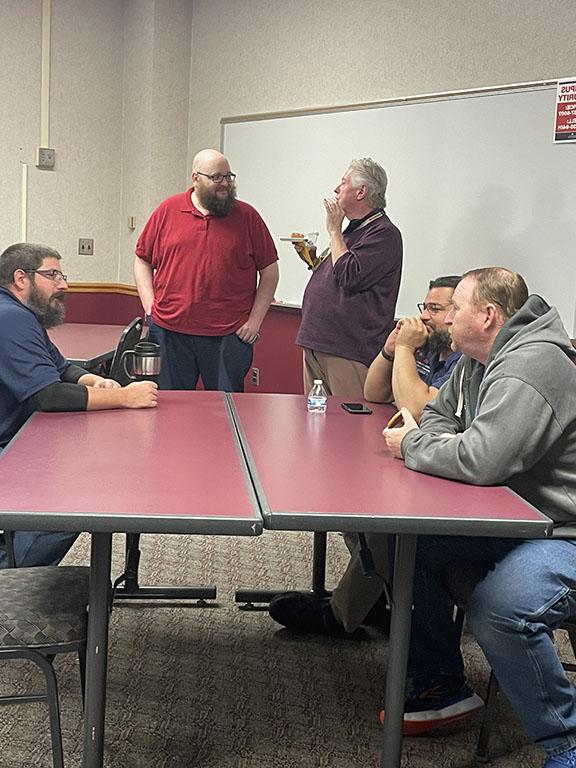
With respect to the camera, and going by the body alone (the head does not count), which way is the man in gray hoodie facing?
to the viewer's left

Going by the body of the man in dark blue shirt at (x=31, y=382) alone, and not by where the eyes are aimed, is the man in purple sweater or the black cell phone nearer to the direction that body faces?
the black cell phone

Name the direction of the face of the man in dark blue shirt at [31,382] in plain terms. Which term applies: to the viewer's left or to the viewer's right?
to the viewer's right

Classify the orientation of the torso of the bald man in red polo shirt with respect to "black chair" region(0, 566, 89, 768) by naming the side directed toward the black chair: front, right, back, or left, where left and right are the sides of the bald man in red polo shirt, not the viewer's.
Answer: front

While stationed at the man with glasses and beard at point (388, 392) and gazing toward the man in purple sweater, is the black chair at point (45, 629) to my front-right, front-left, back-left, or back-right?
back-left

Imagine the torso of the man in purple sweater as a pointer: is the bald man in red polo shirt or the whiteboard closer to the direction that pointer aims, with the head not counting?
the bald man in red polo shirt

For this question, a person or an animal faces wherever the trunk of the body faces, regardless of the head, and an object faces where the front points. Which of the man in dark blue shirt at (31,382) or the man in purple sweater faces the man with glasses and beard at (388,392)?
the man in dark blue shirt

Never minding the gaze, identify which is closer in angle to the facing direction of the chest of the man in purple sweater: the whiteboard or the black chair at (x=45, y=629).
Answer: the black chair

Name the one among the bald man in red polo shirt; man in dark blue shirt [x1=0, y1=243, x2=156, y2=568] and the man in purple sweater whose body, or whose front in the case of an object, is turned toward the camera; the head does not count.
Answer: the bald man in red polo shirt

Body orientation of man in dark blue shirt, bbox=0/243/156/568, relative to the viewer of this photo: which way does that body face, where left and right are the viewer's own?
facing to the right of the viewer

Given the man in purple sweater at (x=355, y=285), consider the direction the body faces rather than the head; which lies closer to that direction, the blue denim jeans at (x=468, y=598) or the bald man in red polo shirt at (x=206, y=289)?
the bald man in red polo shirt

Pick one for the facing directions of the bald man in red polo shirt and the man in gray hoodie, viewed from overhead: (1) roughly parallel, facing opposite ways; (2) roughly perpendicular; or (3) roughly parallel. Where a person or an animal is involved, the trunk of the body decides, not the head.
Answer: roughly perpendicular

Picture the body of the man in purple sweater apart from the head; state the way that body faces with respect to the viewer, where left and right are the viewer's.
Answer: facing to the left of the viewer

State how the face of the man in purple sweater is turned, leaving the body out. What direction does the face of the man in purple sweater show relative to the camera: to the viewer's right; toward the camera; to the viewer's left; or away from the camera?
to the viewer's left

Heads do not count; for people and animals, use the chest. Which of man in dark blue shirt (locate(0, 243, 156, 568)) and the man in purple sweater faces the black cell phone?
the man in dark blue shirt
